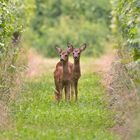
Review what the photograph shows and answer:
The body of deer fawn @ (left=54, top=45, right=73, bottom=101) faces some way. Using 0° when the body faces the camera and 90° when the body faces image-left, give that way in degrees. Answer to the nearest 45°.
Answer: approximately 0°
